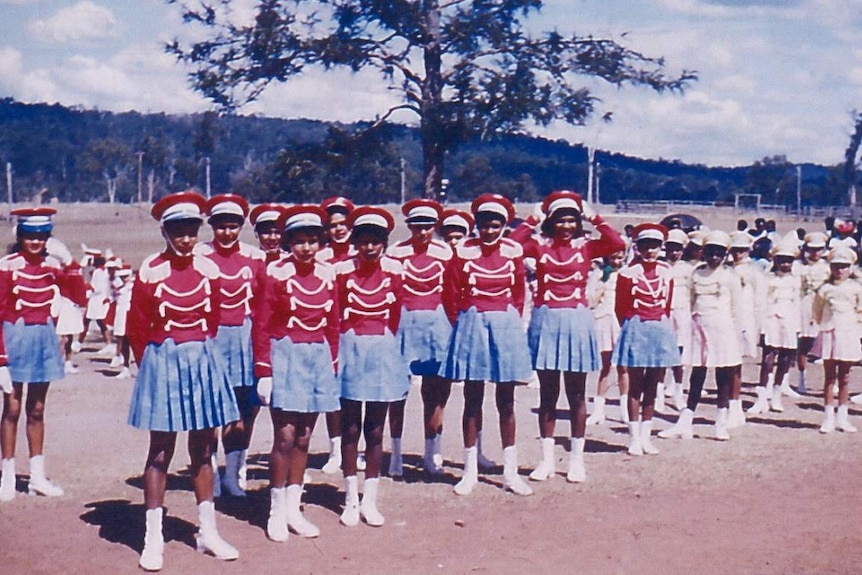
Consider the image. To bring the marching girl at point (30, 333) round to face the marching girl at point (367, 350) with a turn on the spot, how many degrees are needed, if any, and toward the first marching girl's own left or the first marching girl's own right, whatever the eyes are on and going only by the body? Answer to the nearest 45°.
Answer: approximately 45° to the first marching girl's own left

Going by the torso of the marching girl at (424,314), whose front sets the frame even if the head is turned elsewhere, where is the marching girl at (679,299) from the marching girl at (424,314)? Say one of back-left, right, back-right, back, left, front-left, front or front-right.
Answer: back-left

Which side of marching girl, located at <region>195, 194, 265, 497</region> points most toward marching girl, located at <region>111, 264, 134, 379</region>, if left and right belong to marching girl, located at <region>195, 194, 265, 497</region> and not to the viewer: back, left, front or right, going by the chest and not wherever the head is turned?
back

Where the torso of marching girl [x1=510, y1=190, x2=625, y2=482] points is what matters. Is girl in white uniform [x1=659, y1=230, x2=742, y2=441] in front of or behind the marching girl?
behind

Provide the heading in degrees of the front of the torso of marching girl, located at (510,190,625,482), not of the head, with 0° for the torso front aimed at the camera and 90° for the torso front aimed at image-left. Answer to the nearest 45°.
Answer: approximately 0°
